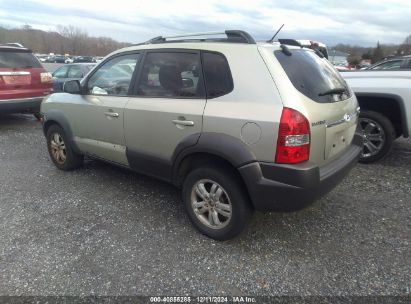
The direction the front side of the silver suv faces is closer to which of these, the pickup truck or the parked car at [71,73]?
the parked car

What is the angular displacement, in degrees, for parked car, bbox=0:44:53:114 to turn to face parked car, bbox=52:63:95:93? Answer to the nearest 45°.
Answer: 0° — it already faces it

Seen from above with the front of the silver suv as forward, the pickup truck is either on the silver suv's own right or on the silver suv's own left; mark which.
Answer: on the silver suv's own right

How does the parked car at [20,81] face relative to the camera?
away from the camera

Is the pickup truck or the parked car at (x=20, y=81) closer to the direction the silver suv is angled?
the parked car

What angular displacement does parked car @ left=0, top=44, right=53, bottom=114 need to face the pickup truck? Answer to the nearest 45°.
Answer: approximately 135° to its right

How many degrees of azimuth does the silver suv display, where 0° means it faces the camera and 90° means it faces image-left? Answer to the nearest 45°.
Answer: approximately 135°

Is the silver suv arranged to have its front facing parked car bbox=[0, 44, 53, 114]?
yes

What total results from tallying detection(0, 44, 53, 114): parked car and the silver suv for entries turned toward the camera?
0

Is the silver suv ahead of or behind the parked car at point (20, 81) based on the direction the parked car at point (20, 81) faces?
behind
